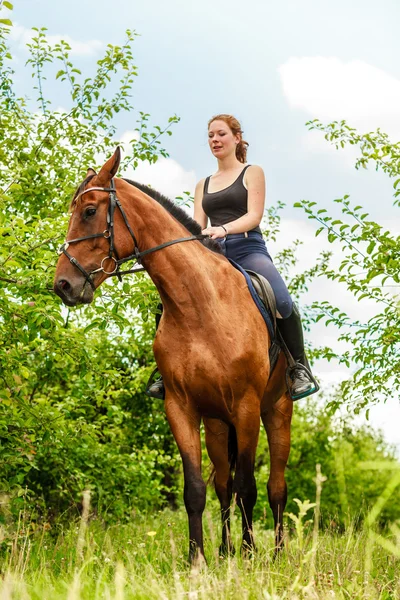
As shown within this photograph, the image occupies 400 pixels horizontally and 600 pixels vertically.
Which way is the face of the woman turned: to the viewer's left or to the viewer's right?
to the viewer's left

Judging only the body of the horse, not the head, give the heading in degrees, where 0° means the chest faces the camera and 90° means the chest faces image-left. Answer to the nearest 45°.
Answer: approximately 0°
